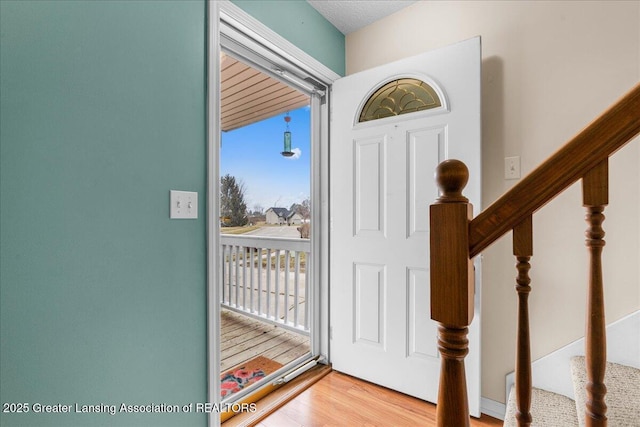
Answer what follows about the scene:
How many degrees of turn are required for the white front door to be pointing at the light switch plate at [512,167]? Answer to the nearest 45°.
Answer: approximately 135° to its left

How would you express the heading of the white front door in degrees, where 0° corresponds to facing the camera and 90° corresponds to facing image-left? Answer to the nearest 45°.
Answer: approximately 45°

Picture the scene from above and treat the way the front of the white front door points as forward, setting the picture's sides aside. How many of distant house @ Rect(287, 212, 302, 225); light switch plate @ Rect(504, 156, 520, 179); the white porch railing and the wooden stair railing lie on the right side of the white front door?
2

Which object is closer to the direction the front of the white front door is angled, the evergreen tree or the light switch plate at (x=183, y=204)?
the light switch plate

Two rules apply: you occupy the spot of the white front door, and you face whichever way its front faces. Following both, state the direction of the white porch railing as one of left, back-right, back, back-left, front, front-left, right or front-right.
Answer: right
